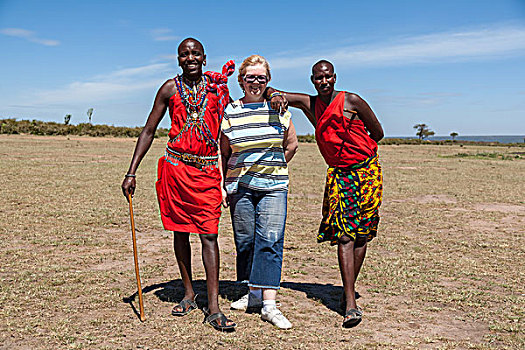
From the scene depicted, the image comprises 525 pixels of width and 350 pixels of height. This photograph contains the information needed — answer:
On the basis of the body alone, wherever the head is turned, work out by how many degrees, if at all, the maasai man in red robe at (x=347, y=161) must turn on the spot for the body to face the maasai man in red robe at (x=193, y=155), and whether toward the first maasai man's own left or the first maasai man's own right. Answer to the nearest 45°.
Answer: approximately 90° to the first maasai man's own right

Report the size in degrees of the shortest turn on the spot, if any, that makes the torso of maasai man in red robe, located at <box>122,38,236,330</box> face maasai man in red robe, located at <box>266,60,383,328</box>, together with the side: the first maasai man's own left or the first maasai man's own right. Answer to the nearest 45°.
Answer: approximately 90° to the first maasai man's own left

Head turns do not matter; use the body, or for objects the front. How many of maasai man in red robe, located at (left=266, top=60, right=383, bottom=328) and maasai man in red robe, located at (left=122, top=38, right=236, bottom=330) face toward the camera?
2

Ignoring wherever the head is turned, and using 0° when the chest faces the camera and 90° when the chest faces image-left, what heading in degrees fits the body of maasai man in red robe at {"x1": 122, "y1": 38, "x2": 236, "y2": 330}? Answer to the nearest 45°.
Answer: approximately 0°

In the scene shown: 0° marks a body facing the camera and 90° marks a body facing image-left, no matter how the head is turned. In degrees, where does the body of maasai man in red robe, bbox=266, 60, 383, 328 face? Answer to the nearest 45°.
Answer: approximately 0°
